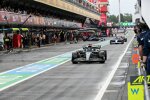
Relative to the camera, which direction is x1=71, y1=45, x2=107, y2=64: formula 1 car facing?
toward the camera

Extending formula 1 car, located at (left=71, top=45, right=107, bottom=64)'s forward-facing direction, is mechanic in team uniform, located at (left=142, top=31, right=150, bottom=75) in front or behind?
in front
